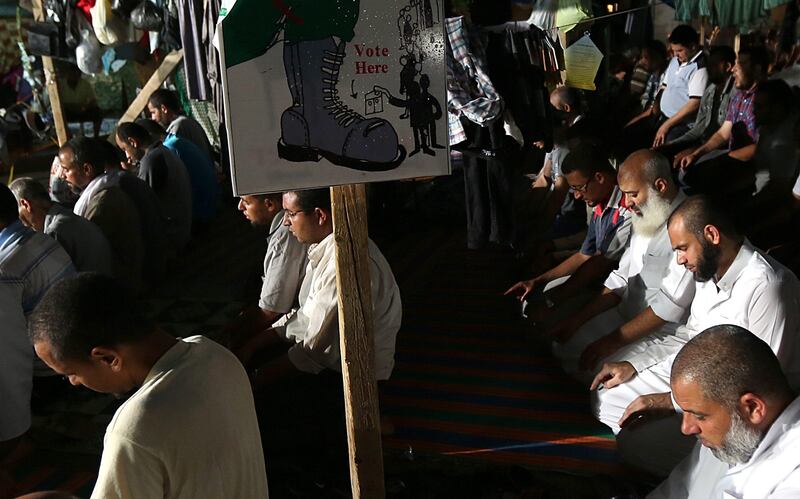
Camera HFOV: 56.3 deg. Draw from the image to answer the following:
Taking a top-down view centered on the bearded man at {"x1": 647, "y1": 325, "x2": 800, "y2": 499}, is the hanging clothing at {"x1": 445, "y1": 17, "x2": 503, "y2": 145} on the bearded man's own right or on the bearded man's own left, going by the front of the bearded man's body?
on the bearded man's own right

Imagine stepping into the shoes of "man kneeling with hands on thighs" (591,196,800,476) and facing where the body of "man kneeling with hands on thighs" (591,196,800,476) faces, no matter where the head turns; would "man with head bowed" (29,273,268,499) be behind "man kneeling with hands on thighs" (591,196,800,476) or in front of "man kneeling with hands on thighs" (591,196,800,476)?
in front

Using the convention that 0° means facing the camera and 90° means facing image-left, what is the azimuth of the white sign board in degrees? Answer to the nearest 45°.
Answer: approximately 0°

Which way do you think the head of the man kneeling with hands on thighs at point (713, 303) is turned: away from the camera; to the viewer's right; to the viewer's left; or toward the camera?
to the viewer's left

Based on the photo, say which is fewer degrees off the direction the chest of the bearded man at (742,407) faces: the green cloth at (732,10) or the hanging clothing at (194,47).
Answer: the hanging clothing

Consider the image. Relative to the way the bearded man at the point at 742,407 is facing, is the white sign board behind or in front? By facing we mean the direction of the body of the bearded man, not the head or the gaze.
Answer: in front

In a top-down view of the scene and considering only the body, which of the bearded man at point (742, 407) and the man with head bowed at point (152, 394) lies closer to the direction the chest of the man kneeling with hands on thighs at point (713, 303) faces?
the man with head bowed

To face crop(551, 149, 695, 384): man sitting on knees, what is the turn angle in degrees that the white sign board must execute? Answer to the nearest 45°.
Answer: approximately 135° to its left

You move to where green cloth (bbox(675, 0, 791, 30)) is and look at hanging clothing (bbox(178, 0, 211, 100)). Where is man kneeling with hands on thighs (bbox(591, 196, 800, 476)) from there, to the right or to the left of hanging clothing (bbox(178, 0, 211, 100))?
left
